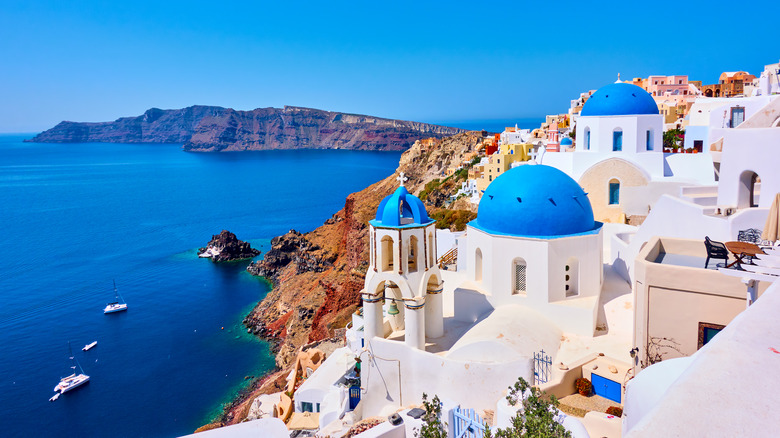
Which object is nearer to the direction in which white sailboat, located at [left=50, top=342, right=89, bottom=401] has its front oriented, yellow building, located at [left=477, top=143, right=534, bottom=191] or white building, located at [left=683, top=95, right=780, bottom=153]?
the yellow building

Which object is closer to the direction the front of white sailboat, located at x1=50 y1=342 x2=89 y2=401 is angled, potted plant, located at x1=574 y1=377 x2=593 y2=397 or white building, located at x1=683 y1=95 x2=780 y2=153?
the white building

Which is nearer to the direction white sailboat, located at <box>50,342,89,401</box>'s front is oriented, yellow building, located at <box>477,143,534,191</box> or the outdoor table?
the yellow building

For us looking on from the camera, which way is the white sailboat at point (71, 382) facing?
facing away from the viewer and to the right of the viewer

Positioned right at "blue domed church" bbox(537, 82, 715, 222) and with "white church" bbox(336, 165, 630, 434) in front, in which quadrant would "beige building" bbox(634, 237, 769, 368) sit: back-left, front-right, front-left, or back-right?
front-left

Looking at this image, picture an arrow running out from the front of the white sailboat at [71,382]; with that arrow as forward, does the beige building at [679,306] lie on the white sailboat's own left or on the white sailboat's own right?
on the white sailboat's own right

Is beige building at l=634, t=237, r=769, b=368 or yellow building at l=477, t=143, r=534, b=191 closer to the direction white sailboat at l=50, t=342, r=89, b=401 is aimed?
the yellow building
